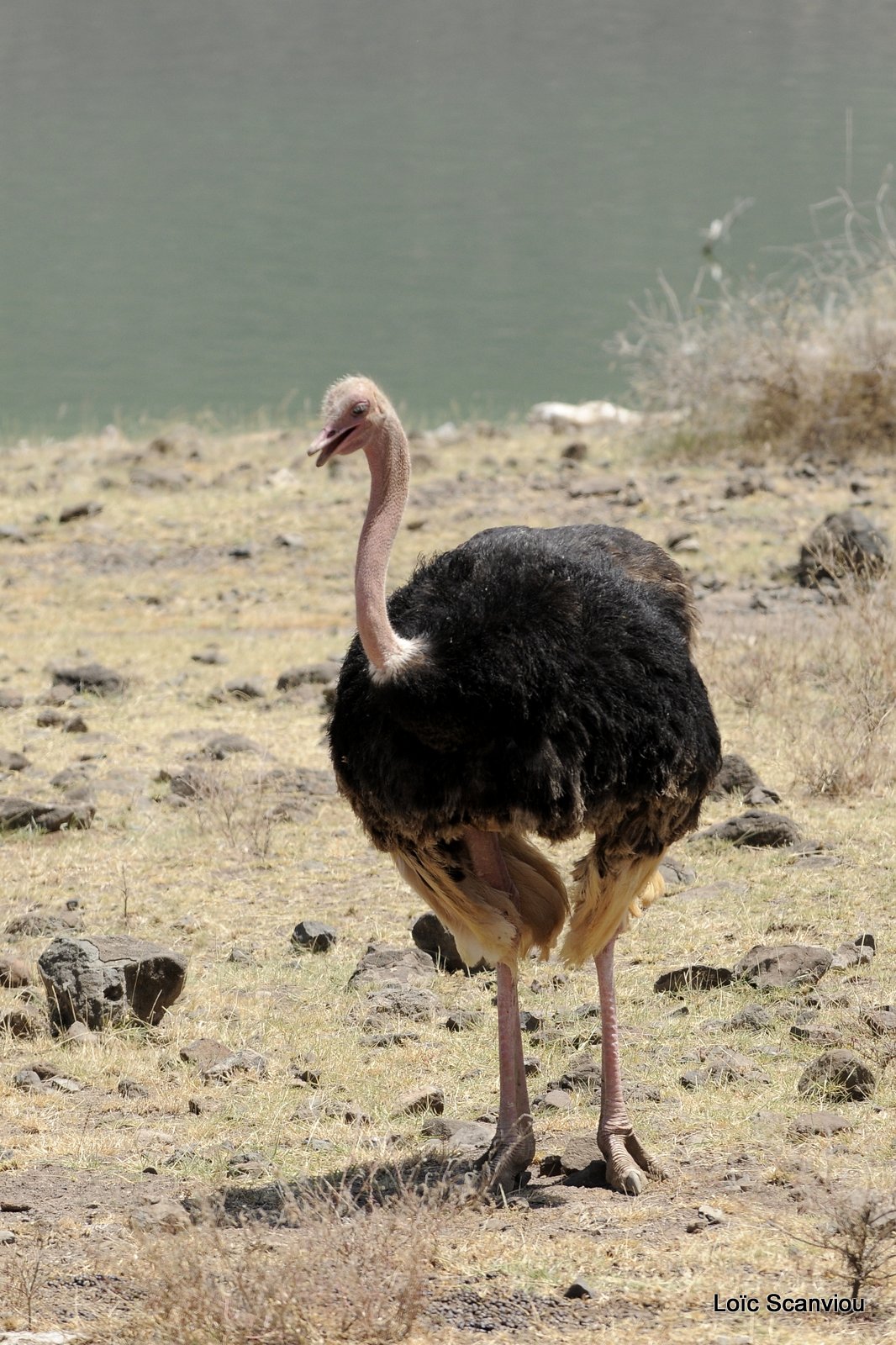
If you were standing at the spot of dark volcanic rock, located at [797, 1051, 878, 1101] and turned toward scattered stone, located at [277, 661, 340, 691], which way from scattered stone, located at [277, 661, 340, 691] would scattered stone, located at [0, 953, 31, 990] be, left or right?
left

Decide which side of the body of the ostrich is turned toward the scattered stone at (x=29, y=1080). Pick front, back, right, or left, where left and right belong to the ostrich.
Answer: right

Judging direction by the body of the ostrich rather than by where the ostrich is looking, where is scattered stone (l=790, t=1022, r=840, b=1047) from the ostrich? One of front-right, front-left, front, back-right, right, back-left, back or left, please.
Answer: back

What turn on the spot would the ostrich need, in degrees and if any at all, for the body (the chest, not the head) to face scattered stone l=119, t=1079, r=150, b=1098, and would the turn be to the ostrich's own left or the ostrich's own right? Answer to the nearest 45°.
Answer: approximately 90° to the ostrich's own right

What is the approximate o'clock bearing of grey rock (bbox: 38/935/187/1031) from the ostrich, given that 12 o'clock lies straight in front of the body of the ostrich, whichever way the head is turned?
The grey rock is roughly at 3 o'clock from the ostrich.

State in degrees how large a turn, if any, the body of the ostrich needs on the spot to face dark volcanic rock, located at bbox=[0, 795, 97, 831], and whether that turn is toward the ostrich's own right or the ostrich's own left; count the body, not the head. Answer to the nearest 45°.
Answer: approximately 90° to the ostrich's own right

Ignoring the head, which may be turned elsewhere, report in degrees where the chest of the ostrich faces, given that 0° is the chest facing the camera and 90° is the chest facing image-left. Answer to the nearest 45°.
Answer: approximately 45°

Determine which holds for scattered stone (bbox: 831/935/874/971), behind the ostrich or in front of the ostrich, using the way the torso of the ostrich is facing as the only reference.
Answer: behind

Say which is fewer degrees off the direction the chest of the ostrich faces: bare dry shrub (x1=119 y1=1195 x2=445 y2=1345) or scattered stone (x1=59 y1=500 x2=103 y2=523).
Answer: the bare dry shrub

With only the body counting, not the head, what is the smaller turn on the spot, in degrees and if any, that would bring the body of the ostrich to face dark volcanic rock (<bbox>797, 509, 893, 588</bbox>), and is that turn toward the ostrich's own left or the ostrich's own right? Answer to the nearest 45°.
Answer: approximately 135° to the ostrich's own right
